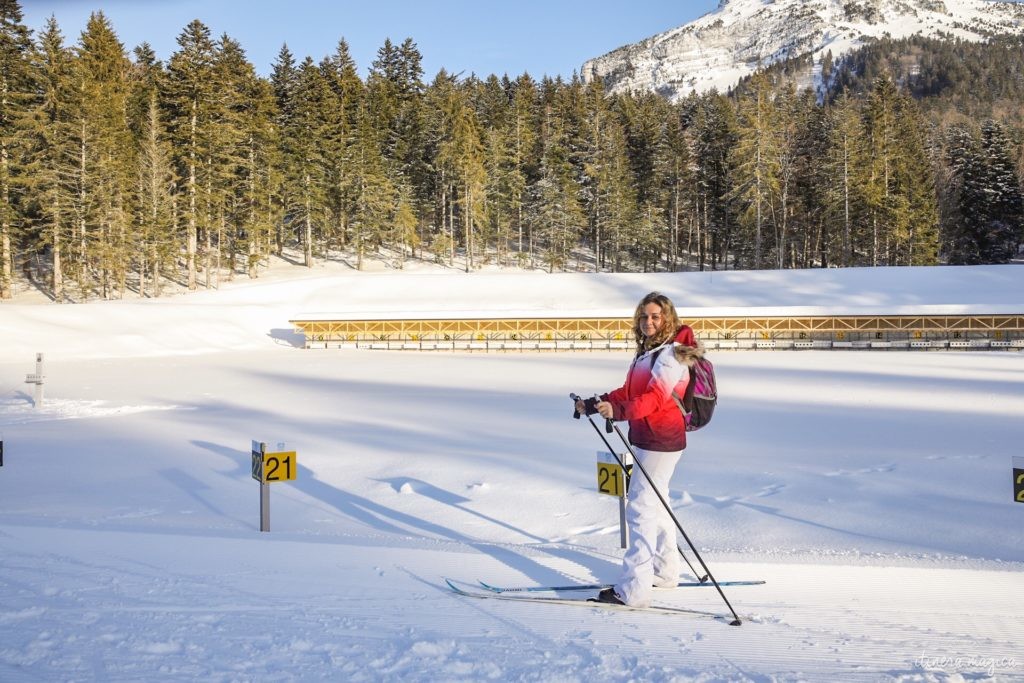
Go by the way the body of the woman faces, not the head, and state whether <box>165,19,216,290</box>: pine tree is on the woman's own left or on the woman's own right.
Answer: on the woman's own right

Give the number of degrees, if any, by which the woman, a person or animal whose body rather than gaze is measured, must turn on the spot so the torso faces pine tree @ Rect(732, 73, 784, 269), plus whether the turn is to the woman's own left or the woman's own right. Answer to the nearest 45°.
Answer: approximately 90° to the woman's own right

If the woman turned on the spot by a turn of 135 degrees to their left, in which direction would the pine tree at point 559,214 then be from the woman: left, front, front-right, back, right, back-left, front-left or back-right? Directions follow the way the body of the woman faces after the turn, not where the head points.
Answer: back-left

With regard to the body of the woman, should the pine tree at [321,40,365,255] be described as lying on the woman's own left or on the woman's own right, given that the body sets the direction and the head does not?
on the woman's own right

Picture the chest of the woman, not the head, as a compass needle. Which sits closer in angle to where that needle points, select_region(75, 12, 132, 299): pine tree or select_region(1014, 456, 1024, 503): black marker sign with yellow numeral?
the pine tree

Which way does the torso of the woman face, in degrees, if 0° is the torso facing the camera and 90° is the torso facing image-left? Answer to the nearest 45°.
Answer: approximately 90°

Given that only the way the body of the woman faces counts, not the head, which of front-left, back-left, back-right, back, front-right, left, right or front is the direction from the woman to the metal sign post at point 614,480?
right
